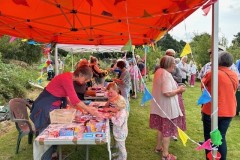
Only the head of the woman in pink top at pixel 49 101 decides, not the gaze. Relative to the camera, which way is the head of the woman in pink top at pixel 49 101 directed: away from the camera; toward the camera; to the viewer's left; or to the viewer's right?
to the viewer's right

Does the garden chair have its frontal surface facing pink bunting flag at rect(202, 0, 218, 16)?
yes

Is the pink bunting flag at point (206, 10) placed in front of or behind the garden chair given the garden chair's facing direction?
in front

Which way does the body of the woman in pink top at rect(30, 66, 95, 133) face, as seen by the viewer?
to the viewer's right

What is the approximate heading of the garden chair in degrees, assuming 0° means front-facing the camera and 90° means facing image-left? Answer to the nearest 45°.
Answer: approximately 315°

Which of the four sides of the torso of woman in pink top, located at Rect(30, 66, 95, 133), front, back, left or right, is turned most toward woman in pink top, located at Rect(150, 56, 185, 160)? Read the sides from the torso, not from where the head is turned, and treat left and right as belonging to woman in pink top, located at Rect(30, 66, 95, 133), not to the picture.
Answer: front
